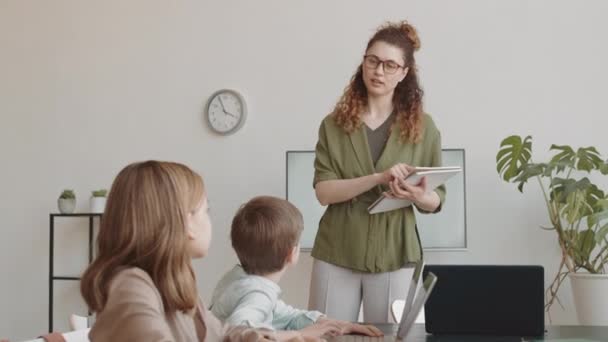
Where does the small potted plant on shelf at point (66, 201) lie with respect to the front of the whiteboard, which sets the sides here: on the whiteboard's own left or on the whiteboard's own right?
on the whiteboard's own right

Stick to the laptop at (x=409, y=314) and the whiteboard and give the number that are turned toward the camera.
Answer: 1

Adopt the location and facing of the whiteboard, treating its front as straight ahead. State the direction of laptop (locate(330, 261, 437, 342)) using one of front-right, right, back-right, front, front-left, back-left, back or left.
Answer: front

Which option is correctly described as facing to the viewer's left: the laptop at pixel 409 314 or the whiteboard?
the laptop

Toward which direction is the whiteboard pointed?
toward the camera

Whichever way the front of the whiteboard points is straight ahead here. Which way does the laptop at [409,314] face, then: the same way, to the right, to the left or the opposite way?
to the right

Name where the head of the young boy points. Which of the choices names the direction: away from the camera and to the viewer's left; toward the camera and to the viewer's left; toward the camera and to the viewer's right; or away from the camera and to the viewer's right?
away from the camera and to the viewer's right

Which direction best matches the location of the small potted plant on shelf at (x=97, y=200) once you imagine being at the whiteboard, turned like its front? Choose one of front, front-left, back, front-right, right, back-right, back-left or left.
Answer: right

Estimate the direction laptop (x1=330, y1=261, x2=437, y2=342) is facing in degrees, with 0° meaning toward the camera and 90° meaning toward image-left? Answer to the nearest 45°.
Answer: approximately 90°

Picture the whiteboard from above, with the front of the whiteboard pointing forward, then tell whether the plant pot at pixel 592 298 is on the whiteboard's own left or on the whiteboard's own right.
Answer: on the whiteboard's own left

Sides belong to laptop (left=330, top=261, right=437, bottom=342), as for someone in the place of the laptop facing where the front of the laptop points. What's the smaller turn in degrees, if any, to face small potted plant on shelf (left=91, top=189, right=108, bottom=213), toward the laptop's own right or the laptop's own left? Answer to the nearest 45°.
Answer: approximately 45° to the laptop's own right
